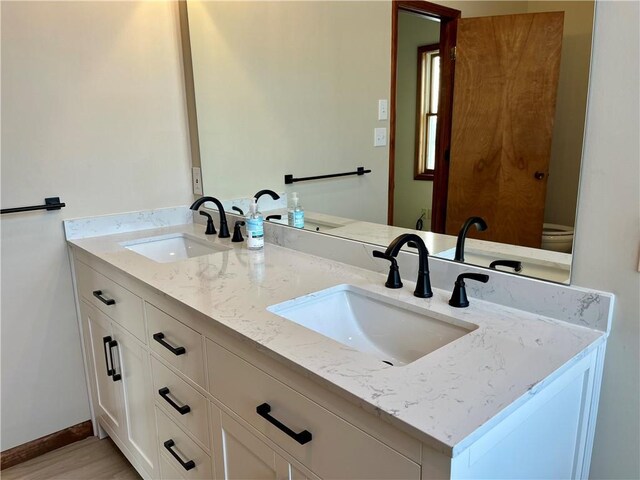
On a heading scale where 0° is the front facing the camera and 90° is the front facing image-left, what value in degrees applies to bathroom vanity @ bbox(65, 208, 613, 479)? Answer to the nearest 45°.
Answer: approximately 45°

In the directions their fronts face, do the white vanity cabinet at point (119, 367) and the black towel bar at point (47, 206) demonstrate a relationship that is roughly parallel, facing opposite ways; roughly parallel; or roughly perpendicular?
roughly perpendicular

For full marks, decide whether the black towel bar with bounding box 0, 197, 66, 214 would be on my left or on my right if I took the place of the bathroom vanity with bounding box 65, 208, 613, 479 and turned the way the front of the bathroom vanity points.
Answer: on my right

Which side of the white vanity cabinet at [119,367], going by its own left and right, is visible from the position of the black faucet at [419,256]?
left

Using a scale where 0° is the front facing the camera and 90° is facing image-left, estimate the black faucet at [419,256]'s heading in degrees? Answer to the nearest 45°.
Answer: approximately 45°

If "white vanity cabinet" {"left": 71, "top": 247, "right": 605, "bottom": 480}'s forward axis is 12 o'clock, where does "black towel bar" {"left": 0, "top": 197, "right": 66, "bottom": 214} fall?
The black towel bar is roughly at 3 o'clock from the white vanity cabinet.
